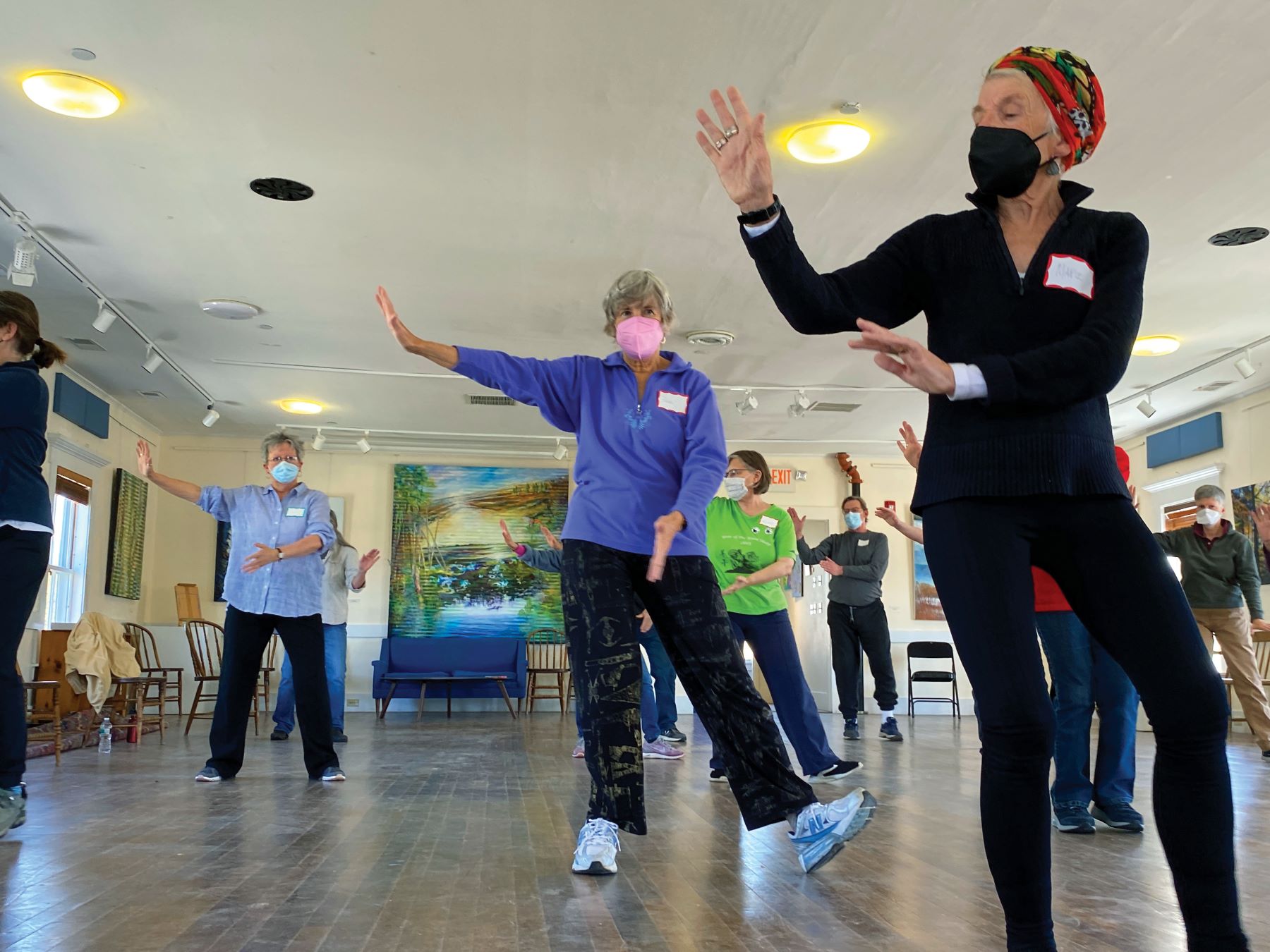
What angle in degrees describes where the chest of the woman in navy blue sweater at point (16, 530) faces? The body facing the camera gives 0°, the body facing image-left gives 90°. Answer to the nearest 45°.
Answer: approximately 90°

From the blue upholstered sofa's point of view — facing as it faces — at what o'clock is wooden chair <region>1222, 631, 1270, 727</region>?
The wooden chair is roughly at 10 o'clock from the blue upholstered sofa.

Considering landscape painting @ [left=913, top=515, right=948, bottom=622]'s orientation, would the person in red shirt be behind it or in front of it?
in front

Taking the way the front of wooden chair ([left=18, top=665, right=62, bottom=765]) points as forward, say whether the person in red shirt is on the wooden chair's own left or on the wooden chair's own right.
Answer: on the wooden chair's own right

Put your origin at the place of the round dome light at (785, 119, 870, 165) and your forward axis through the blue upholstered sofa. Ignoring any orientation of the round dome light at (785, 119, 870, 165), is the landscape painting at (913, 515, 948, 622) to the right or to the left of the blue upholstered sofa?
right

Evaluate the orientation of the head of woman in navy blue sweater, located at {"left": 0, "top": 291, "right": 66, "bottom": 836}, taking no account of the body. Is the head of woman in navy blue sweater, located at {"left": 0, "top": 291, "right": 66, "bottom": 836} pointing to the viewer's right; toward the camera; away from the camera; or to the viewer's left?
to the viewer's left

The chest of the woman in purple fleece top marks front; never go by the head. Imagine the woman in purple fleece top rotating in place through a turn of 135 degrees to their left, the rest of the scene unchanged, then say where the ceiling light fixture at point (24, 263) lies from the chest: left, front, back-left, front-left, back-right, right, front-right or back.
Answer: left

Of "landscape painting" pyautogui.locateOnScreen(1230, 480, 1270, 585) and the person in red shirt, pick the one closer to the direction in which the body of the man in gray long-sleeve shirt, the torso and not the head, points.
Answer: the person in red shirt

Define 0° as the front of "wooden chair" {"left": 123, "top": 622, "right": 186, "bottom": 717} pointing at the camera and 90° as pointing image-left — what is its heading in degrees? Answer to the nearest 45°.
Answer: approximately 315°

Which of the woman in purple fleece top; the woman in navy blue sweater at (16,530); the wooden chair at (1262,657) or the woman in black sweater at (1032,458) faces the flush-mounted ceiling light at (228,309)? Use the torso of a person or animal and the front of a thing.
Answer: the wooden chair

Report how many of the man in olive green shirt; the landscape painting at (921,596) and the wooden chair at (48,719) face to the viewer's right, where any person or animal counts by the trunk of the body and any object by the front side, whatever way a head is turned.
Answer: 1
